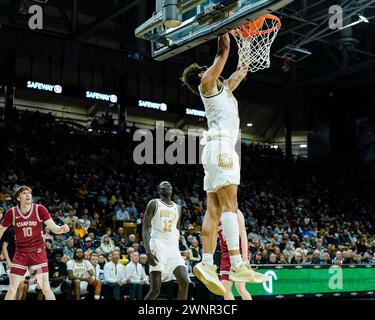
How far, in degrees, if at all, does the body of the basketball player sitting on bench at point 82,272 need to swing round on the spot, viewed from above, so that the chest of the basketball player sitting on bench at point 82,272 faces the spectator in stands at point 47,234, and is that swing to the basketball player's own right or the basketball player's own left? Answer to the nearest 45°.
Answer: approximately 135° to the basketball player's own right

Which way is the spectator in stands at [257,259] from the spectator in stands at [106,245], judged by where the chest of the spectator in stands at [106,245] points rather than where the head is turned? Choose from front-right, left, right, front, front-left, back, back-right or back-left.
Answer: left

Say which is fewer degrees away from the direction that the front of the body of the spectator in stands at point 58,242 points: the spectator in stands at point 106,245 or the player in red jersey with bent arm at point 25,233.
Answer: the player in red jersey with bent arm

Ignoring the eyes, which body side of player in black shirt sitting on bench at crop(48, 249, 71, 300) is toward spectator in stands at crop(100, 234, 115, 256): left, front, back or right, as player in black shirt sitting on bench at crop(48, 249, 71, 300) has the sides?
back

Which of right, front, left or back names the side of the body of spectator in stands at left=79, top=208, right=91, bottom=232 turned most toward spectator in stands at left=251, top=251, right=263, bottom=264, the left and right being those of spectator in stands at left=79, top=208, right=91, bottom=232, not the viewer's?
left

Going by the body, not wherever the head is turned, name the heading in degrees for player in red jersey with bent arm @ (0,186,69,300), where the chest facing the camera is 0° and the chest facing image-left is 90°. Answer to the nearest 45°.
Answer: approximately 0°

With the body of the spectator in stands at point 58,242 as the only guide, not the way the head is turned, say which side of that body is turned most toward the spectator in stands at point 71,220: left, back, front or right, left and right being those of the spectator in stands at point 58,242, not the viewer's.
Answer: back

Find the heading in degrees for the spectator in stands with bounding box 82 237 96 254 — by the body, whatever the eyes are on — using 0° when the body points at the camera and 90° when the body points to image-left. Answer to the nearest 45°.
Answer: approximately 0°
